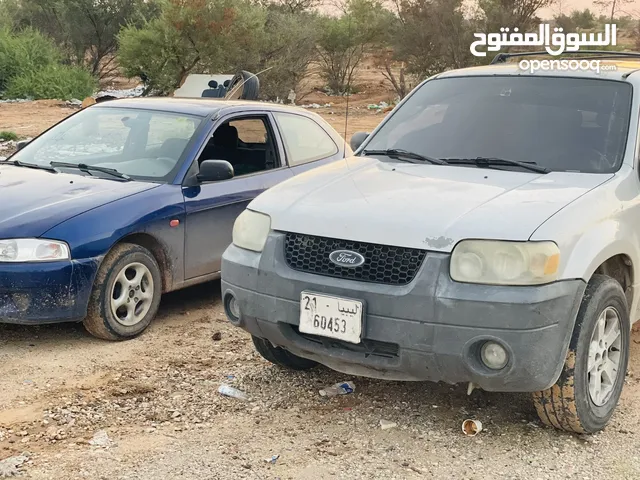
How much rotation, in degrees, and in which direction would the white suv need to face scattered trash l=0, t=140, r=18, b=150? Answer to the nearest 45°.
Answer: approximately 90° to its right

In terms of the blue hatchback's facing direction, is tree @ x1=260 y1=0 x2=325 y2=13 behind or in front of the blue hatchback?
behind

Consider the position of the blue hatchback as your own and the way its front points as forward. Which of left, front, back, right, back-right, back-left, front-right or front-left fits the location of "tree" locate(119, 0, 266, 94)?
back-right

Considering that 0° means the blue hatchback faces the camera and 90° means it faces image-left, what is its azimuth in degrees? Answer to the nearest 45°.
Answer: approximately 45°

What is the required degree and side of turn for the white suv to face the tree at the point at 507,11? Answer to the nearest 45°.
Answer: approximately 135° to its right

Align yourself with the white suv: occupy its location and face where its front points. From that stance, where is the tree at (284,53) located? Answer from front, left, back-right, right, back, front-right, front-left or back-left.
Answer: back-right

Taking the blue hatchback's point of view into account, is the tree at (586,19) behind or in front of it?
behind

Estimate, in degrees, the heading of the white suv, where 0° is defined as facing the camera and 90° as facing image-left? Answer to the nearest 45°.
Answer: approximately 45°

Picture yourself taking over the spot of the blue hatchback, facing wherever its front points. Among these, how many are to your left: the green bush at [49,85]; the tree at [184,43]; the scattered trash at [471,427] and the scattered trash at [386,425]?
2

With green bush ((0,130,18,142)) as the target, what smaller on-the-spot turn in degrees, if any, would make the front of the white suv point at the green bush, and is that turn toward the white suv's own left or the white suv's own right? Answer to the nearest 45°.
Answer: approximately 90° to the white suv's own right

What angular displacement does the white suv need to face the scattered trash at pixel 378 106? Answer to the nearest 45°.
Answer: approximately 135° to its right
